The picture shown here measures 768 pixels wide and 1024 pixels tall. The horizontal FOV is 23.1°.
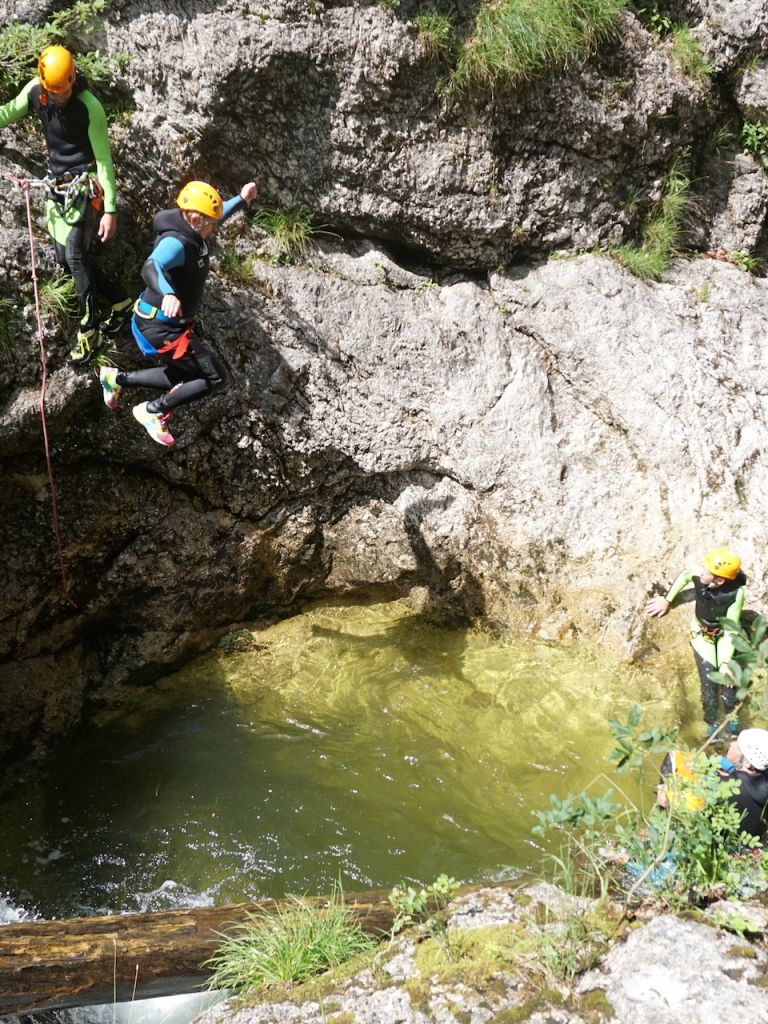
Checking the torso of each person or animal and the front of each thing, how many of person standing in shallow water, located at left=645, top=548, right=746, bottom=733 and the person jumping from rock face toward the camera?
1

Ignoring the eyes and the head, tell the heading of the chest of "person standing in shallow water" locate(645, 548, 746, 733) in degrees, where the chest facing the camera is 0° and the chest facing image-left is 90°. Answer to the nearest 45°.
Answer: approximately 0°

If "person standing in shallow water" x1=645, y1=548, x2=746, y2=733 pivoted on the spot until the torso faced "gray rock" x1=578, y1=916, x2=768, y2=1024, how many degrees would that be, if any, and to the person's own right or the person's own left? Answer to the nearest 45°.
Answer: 0° — they already face it

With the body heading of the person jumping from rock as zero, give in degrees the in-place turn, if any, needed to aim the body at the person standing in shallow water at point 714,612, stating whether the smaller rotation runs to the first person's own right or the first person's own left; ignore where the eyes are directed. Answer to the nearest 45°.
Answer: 0° — they already face them

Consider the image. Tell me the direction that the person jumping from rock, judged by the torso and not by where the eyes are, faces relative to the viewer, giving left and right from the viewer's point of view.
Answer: facing to the right of the viewer

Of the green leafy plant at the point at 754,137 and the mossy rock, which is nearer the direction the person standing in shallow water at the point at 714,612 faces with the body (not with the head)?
the mossy rock

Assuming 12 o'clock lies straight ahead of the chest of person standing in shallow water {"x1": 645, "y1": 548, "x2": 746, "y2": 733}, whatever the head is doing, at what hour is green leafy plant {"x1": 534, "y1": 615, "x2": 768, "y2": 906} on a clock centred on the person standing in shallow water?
The green leafy plant is roughly at 12 o'clock from the person standing in shallow water.
